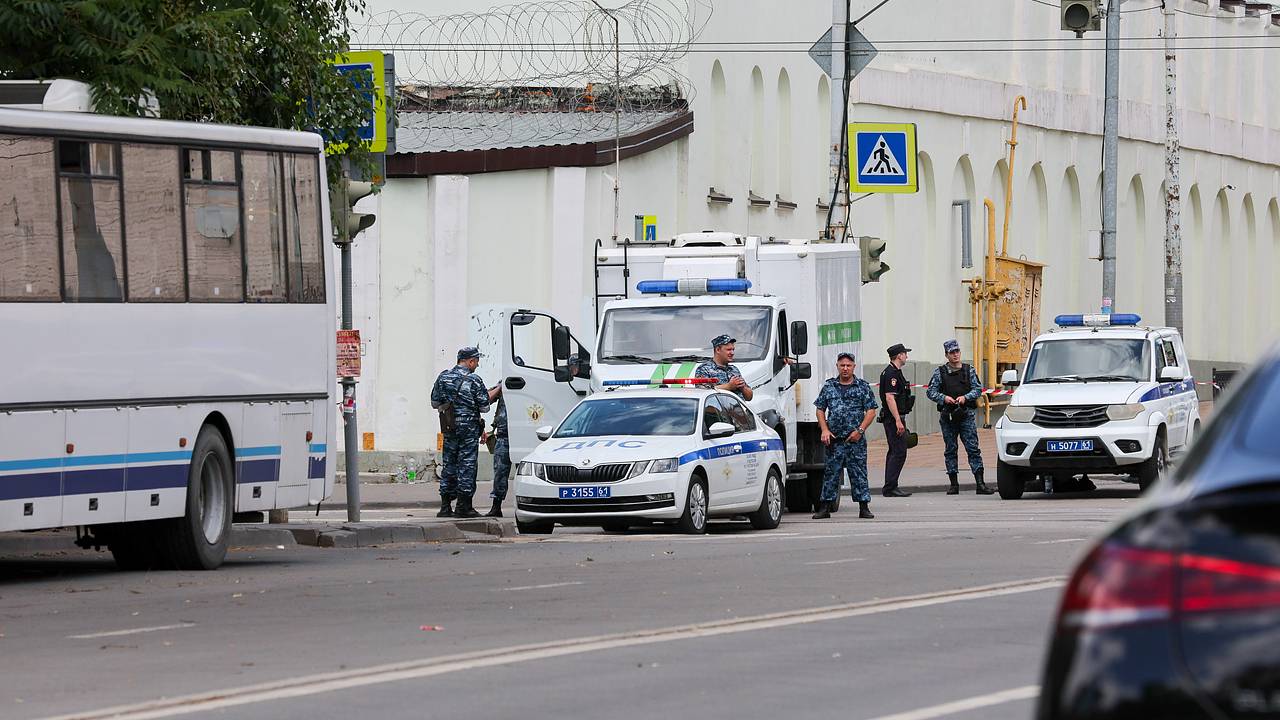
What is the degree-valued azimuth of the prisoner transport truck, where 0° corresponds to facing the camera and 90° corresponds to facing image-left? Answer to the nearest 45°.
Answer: approximately 0°

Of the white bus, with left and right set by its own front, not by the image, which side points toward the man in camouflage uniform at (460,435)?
back

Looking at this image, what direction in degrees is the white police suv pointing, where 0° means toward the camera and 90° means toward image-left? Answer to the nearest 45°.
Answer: approximately 45°
